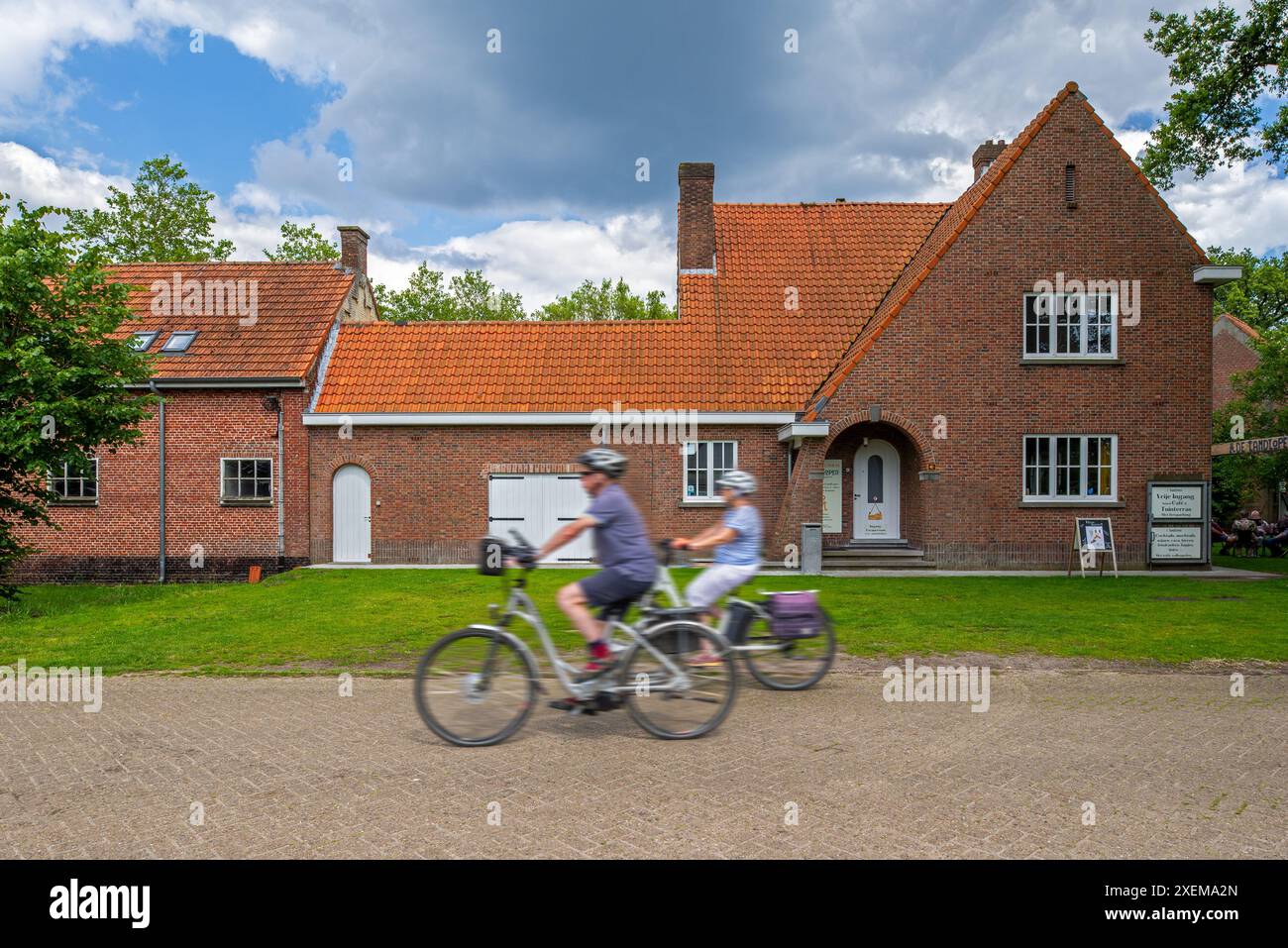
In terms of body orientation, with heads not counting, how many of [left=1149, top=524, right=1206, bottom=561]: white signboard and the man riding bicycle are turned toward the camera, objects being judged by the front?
1

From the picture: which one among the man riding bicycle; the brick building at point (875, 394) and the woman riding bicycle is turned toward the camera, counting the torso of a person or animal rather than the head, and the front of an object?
the brick building

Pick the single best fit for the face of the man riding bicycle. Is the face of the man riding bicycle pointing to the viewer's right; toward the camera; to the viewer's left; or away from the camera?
to the viewer's left

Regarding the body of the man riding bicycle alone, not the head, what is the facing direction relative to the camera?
to the viewer's left

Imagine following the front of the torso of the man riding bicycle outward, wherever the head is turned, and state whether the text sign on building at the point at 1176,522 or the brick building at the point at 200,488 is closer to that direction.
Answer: the brick building

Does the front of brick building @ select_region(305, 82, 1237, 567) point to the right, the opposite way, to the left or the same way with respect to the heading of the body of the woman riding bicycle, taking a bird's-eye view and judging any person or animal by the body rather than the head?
to the left

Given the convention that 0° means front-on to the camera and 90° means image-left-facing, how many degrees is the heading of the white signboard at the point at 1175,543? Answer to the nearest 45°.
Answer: approximately 0°

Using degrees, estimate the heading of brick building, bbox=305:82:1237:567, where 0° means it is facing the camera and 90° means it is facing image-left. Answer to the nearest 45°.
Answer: approximately 0°

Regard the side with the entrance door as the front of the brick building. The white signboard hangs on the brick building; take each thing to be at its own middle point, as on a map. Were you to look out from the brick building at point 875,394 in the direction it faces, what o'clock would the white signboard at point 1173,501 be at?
The white signboard is roughly at 9 o'clock from the brick building.

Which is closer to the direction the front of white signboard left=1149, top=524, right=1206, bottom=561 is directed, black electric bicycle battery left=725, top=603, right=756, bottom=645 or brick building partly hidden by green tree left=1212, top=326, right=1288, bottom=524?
the black electric bicycle battery

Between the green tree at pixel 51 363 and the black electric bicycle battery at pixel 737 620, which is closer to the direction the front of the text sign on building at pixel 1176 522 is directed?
the black electric bicycle battery
